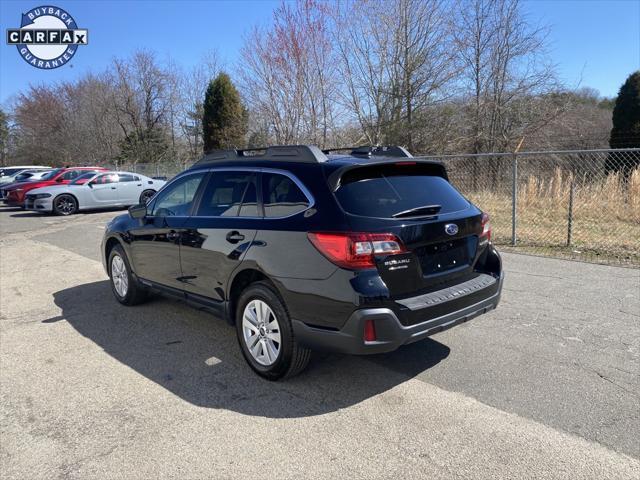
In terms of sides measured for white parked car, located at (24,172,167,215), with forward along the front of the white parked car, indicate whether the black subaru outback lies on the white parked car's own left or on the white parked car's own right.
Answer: on the white parked car's own left

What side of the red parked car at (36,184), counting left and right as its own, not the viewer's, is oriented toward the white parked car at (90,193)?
left

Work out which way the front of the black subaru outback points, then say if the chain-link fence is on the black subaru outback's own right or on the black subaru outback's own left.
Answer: on the black subaru outback's own right

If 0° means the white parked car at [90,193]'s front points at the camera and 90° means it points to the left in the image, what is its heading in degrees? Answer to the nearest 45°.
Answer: approximately 45°

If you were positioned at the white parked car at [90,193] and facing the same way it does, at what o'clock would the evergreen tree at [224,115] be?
The evergreen tree is roughly at 6 o'clock from the white parked car.

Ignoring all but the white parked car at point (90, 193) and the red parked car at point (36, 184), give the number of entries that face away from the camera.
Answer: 0

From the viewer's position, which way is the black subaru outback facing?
facing away from the viewer and to the left of the viewer

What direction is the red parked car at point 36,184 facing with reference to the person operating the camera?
facing the viewer and to the left of the viewer

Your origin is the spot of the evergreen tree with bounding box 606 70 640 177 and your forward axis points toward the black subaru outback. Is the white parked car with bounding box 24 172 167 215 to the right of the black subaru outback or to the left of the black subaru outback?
right
